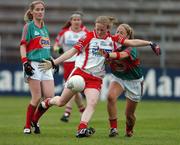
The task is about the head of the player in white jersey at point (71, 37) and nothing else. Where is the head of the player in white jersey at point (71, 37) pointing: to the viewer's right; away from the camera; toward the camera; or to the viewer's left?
toward the camera

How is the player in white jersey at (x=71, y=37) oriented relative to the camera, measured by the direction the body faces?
toward the camera

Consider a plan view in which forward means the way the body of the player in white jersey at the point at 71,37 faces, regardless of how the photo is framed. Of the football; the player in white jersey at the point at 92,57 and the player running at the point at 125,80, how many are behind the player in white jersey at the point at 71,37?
0

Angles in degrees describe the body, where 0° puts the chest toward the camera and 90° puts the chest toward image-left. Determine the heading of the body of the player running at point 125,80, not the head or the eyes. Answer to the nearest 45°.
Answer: approximately 45°

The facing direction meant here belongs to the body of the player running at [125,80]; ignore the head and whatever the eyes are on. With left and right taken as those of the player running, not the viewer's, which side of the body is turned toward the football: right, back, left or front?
front

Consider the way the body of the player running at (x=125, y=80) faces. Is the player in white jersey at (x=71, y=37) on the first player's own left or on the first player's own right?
on the first player's own right

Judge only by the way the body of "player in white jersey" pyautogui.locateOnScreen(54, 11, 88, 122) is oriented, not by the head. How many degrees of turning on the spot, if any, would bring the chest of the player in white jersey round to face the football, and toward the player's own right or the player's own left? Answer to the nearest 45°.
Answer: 0° — they already face it

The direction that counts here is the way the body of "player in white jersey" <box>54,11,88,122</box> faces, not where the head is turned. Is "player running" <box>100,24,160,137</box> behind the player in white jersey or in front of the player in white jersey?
in front

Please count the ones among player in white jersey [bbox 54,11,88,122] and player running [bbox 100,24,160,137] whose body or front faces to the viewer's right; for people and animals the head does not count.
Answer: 0

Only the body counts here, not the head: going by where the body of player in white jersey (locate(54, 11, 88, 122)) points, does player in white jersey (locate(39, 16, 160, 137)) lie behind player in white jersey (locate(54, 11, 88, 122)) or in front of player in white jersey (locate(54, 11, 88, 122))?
in front
